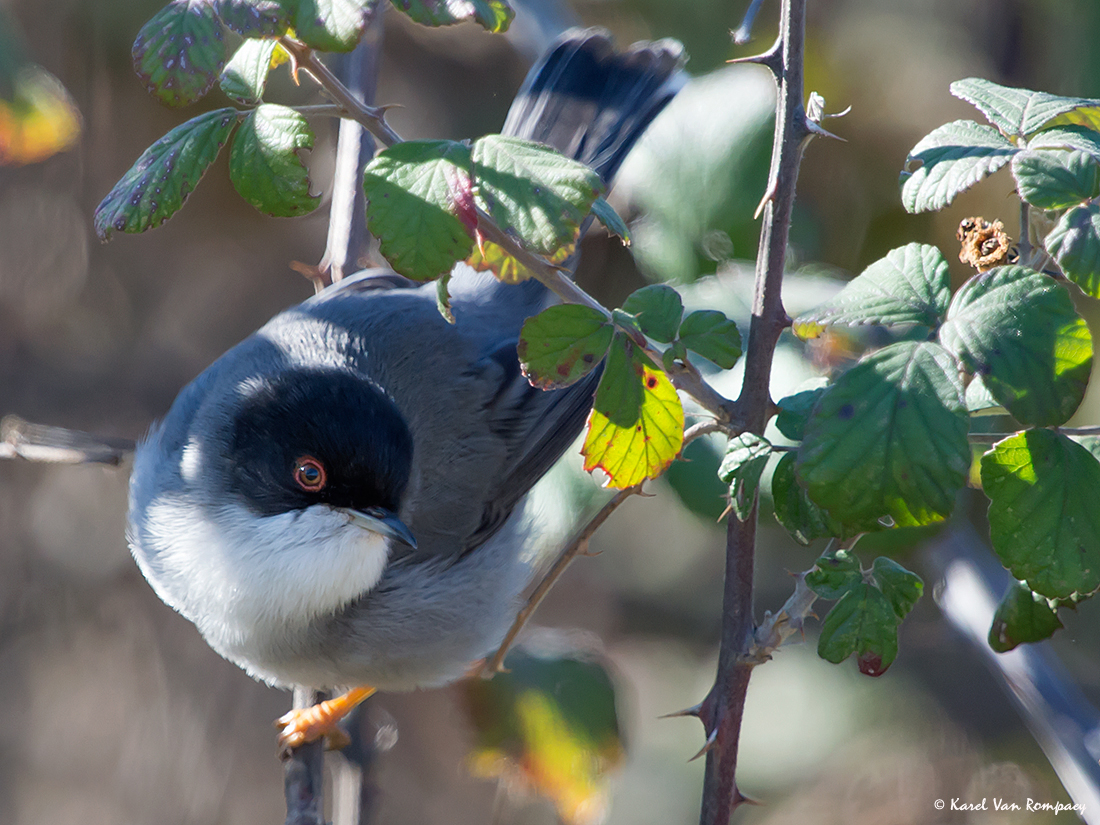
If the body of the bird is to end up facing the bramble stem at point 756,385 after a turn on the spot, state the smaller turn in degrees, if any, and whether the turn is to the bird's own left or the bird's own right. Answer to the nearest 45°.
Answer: approximately 90° to the bird's own left

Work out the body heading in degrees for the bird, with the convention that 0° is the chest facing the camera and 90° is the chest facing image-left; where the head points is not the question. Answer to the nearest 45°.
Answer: approximately 45°
